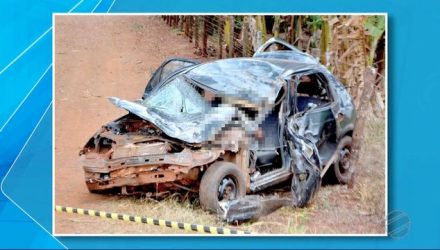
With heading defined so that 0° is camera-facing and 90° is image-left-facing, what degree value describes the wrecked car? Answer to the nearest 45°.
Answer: approximately 45°
